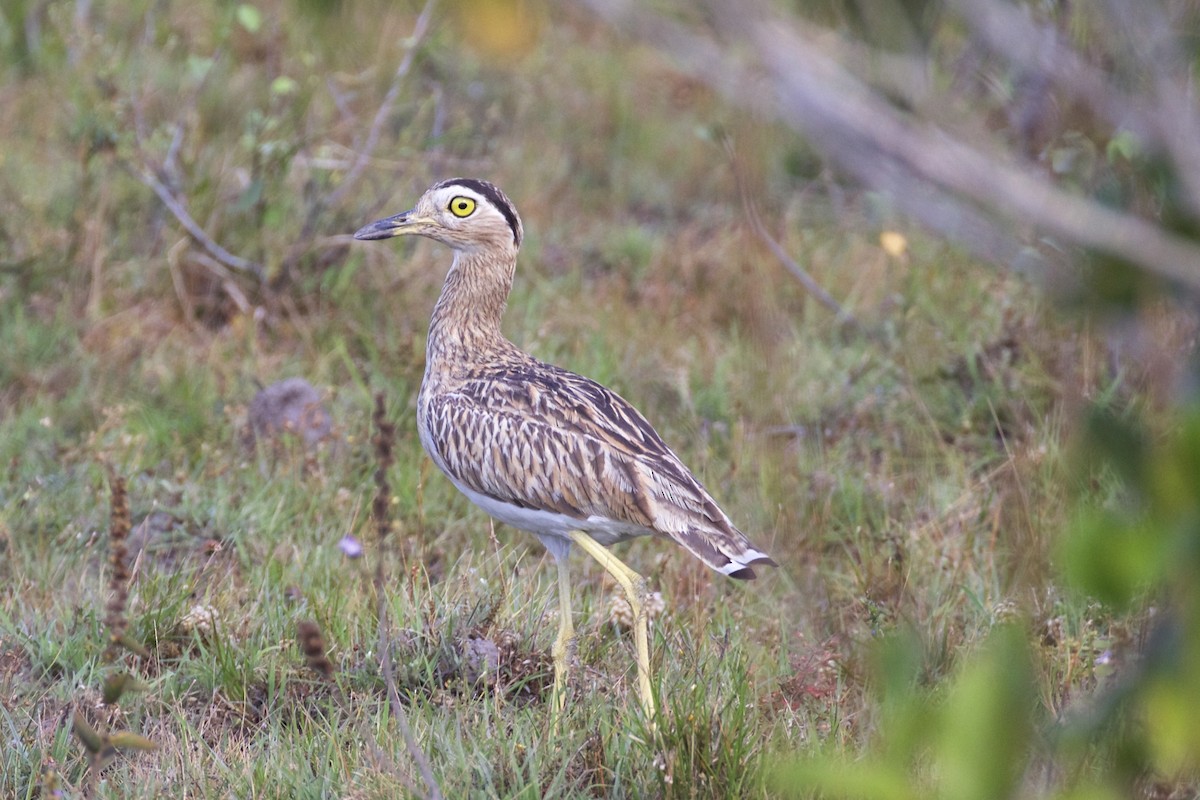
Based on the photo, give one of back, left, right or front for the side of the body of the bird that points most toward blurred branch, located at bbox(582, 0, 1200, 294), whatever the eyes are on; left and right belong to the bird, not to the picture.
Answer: left

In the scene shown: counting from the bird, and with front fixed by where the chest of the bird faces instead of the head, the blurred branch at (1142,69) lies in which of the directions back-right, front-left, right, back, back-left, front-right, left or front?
left

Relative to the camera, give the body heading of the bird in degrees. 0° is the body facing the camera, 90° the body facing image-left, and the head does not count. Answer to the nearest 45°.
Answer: approximately 90°

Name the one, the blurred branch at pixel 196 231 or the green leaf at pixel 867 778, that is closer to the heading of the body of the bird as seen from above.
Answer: the blurred branch

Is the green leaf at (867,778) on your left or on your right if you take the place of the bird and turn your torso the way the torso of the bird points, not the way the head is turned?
on your left
